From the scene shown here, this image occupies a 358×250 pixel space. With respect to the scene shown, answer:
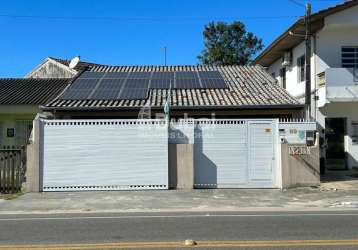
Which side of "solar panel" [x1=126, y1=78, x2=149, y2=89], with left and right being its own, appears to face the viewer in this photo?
front

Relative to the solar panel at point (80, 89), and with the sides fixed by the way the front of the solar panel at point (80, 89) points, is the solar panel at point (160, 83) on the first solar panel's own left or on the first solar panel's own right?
on the first solar panel's own left

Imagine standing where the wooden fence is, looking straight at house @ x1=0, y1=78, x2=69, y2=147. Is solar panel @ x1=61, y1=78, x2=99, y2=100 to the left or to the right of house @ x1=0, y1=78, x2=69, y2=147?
right

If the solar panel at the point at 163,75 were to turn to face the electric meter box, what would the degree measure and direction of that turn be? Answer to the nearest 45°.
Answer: approximately 45° to its left

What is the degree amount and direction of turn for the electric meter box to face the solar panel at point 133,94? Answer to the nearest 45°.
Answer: approximately 90° to its right

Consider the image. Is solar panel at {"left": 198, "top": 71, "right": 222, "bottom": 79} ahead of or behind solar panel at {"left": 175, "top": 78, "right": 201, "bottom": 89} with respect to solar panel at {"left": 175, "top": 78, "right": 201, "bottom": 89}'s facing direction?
behind

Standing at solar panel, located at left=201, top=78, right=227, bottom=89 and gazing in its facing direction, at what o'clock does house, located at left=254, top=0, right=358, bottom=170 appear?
The house is roughly at 9 o'clock from the solar panel.

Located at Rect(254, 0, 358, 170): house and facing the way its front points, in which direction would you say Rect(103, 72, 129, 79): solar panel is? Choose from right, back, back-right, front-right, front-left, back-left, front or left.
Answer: right

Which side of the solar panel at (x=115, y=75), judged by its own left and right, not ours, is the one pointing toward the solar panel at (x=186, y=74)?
left

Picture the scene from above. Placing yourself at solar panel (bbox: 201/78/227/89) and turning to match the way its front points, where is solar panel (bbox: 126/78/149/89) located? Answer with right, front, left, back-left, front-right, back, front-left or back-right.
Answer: right

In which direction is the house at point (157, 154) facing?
toward the camera

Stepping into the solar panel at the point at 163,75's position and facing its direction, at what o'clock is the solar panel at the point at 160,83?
the solar panel at the point at 160,83 is roughly at 12 o'clock from the solar panel at the point at 163,75.

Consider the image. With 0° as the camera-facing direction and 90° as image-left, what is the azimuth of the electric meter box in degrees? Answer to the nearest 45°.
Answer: approximately 0°

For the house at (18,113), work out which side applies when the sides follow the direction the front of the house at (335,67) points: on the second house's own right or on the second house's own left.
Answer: on the second house's own right

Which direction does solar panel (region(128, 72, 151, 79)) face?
toward the camera

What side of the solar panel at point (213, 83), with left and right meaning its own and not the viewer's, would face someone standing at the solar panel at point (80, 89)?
right
